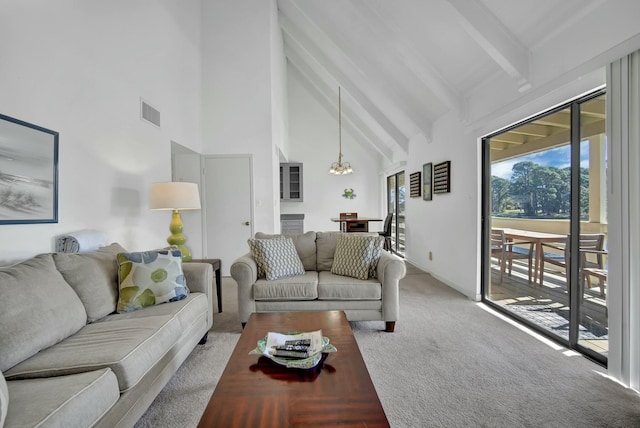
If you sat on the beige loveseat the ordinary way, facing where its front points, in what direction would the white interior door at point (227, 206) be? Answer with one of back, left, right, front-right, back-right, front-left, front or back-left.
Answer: back-right

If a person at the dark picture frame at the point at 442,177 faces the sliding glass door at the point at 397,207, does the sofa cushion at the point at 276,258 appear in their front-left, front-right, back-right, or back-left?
back-left

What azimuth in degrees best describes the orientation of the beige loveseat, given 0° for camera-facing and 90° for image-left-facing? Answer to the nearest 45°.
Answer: approximately 0°

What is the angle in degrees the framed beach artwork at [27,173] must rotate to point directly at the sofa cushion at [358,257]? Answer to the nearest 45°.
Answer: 0° — it already faces it

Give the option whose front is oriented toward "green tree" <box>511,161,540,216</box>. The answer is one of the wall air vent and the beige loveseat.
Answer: the wall air vent

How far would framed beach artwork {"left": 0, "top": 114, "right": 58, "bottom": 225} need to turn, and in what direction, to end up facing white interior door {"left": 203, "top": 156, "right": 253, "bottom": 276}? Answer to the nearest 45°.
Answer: approximately 90° to its left

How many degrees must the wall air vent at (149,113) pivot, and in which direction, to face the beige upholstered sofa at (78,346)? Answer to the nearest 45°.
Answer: approximately 45° to its right

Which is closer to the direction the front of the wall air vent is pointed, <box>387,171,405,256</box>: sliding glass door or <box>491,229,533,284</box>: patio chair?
the patio chair

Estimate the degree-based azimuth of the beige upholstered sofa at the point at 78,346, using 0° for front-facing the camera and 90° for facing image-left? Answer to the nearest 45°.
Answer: approximately 315°

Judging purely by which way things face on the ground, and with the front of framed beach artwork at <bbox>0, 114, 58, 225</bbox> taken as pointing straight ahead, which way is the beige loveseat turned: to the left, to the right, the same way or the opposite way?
to the right

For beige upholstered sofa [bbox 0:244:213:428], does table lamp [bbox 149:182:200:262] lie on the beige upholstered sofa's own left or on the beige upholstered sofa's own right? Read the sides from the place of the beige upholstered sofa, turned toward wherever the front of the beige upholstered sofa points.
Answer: on the beige upholstered sofa's own left

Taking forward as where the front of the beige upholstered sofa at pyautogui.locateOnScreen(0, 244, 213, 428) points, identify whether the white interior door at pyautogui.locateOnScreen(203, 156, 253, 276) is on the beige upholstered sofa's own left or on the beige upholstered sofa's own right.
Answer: on the beige upholstered sofa's own left

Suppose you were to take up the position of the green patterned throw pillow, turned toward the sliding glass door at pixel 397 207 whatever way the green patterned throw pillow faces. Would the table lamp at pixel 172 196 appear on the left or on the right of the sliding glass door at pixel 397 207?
left
